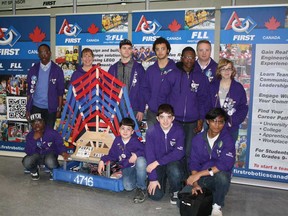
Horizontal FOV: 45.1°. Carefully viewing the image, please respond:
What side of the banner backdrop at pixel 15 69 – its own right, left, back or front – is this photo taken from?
front

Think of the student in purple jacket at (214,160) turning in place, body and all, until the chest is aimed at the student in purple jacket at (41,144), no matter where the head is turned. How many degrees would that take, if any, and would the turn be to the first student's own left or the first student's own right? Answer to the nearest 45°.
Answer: approximately 45° to the first student's own right

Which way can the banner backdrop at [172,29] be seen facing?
toward the camera

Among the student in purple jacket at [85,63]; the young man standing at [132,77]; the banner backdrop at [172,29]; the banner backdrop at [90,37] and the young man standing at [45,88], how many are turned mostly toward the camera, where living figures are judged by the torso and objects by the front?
5

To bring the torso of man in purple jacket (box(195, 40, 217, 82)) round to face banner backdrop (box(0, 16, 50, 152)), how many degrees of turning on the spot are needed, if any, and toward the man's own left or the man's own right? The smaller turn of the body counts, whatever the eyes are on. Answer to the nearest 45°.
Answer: approximately 90° to the man's own right

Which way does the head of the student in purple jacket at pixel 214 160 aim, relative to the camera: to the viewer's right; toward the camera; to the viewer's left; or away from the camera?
toward the camera

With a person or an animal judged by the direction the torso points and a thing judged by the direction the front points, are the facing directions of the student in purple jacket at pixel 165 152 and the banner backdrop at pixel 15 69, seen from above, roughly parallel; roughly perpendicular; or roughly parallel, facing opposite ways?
roughly parallel

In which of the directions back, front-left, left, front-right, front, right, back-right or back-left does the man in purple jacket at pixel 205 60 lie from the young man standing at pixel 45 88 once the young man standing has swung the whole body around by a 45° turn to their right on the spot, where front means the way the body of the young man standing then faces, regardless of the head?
left

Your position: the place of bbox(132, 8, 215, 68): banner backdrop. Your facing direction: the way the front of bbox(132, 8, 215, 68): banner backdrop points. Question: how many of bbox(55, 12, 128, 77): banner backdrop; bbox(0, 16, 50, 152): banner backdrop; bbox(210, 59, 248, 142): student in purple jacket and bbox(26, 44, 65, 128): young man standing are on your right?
3

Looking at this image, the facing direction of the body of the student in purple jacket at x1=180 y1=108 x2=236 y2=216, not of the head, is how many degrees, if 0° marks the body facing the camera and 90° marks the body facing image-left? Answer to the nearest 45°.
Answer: approximately 45°

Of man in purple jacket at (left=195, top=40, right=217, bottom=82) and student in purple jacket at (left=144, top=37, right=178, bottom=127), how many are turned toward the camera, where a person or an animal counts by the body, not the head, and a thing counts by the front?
2

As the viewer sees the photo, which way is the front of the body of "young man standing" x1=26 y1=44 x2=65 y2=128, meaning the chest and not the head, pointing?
toward the camera

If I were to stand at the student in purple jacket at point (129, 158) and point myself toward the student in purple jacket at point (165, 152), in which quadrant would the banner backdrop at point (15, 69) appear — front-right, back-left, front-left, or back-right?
back-left

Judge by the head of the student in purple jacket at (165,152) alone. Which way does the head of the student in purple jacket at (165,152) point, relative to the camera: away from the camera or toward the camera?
toward the camera

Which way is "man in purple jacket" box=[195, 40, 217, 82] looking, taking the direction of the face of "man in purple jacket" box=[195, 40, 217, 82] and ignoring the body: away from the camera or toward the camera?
toward the camera
